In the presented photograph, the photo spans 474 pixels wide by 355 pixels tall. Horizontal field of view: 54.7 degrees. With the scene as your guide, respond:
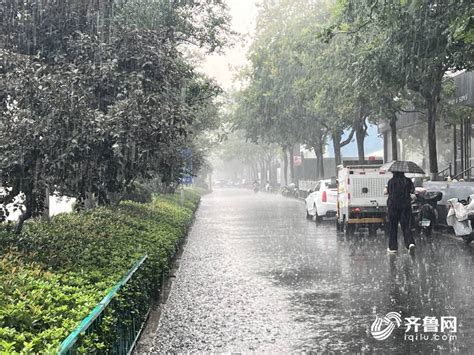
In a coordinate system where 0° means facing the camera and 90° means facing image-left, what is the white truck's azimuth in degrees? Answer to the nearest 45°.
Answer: approximately 180°

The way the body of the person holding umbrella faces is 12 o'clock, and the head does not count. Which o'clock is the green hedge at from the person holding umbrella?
The green hedge is roughly at 7 o'clock from the person holding umbrella.

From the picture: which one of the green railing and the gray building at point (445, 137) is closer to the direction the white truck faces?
the gray building

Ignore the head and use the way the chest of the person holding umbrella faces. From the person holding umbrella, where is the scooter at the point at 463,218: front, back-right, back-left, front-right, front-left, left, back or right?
front-right

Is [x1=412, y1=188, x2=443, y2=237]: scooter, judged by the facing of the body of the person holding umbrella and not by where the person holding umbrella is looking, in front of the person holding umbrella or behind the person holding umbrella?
in front

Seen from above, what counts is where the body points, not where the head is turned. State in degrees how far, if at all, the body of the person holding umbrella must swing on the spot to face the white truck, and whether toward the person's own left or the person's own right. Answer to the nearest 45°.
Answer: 0° — they already face it

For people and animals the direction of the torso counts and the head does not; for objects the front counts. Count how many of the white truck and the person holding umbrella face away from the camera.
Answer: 2

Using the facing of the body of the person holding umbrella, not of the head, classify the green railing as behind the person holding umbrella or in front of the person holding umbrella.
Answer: behind

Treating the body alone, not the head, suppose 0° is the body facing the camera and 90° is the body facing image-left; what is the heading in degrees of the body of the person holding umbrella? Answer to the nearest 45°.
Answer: approximately 180°

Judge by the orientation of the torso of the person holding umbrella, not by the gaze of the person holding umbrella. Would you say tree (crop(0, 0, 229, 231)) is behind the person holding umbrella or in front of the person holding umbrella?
behind

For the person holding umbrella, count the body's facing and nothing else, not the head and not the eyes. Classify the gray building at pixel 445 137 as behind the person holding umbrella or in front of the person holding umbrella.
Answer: in front

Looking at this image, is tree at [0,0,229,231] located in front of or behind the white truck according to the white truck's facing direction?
behind
